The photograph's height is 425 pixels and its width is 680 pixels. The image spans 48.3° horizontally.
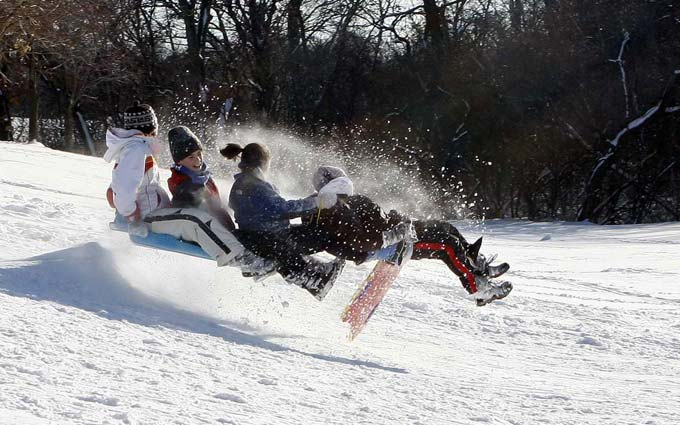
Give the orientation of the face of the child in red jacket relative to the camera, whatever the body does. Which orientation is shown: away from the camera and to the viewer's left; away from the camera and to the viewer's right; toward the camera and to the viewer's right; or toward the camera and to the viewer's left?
toward the camera and to the viewer's right

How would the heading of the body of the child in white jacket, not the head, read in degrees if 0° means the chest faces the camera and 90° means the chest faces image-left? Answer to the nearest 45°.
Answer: approximately 270°

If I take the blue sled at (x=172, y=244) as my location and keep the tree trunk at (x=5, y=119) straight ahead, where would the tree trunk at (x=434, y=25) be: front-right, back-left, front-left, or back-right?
front-right

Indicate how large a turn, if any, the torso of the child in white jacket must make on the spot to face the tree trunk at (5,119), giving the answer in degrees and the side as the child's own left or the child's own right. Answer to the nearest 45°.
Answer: approximately 90° to the child's own left

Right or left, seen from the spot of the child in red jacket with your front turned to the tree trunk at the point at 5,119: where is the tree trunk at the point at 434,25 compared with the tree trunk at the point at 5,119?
right

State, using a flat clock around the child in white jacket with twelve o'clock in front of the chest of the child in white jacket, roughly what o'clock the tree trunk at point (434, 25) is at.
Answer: The tree trunk is roughly at 10 o'clock from the child in white jacket.
